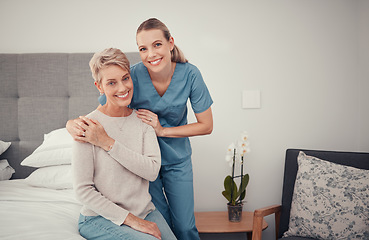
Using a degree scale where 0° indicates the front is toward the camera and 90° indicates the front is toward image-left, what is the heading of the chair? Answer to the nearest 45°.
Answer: approximately 45°

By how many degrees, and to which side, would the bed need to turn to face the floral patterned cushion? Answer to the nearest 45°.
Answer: approximately 45° to its left

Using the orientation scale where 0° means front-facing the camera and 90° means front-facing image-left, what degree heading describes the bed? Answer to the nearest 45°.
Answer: approximately 0°

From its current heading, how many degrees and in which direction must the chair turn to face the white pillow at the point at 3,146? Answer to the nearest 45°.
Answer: approximately 45° to its right

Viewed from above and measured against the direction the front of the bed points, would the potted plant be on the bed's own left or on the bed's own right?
on the bed's own left

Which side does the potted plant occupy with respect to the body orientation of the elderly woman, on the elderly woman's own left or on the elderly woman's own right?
on the elderly woman's own left

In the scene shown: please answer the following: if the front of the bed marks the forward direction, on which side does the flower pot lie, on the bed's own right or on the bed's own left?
on the bed's own left
